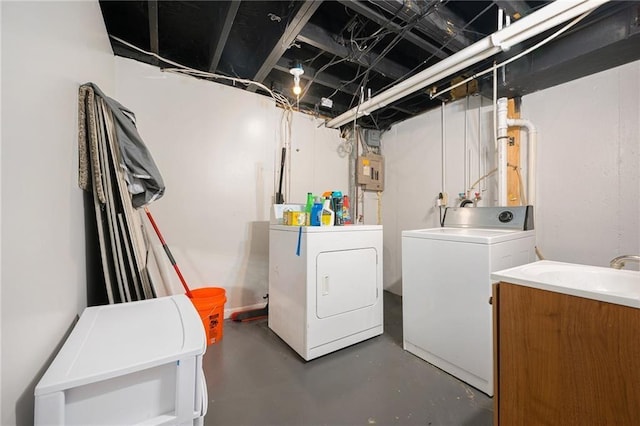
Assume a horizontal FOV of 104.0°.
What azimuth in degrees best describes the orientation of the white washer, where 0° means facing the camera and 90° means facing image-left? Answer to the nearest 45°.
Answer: approximately 45°

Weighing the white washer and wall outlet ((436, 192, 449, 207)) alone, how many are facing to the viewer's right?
0

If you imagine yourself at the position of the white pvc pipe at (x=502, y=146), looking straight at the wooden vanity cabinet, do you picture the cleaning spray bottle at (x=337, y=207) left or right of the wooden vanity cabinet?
right

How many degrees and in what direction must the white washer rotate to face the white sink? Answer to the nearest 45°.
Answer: approximately 90° to its left

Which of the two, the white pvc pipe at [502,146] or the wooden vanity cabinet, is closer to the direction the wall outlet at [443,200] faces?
the wooden vanity cabinet

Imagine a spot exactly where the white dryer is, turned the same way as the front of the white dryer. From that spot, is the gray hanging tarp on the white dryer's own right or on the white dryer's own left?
on the white dryer's own right

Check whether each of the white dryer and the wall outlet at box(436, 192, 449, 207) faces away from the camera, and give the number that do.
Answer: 0

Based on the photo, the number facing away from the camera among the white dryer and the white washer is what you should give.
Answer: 0

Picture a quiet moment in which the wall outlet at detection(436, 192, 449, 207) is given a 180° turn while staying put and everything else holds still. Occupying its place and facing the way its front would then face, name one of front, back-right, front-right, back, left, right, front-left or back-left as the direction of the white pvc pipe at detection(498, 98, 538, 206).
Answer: right

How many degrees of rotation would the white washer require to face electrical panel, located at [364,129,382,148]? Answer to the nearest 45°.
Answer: approximately 90° to its right

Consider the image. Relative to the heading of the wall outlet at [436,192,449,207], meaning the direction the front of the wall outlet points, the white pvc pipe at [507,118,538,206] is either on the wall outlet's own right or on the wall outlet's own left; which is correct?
on the wall outlet's own left

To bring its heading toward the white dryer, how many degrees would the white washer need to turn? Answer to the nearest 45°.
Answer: approximately 45° to its right
